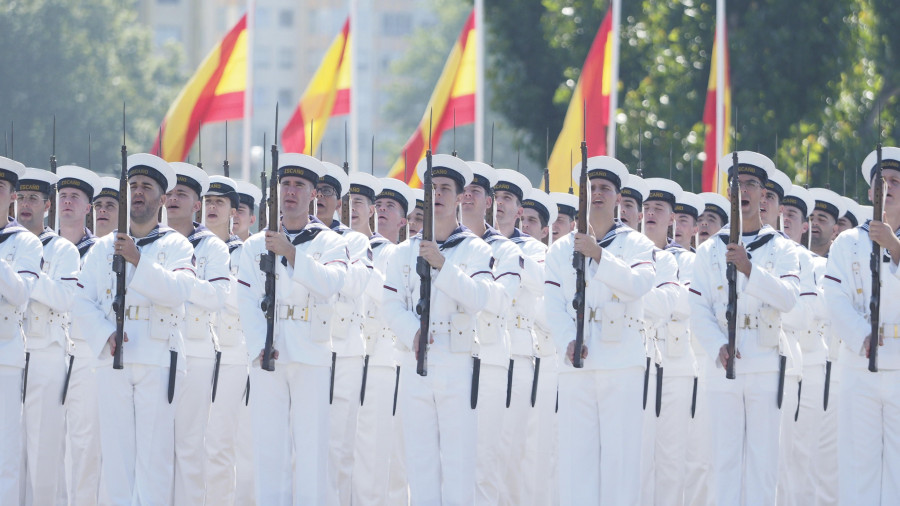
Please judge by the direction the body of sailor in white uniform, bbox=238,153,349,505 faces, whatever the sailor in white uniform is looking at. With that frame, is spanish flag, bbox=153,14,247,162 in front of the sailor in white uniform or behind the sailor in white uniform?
behind

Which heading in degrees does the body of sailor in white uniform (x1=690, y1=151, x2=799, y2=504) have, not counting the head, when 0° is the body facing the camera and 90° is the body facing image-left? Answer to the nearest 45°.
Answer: approximately 0°

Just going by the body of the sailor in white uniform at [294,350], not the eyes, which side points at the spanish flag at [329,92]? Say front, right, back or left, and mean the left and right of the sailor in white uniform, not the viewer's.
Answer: back

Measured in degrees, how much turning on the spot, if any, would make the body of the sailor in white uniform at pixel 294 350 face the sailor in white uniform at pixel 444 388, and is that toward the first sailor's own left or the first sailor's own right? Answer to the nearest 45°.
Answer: approximately 90° to the first sailor's own left

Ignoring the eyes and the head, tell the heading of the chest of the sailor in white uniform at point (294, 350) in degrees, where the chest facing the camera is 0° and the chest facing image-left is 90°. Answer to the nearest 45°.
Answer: approximately 0°

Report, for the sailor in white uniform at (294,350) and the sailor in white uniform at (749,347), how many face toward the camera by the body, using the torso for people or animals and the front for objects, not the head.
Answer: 2

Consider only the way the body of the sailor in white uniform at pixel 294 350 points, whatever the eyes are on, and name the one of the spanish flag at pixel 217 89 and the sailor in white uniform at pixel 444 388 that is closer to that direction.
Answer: the sailor in white uniform
